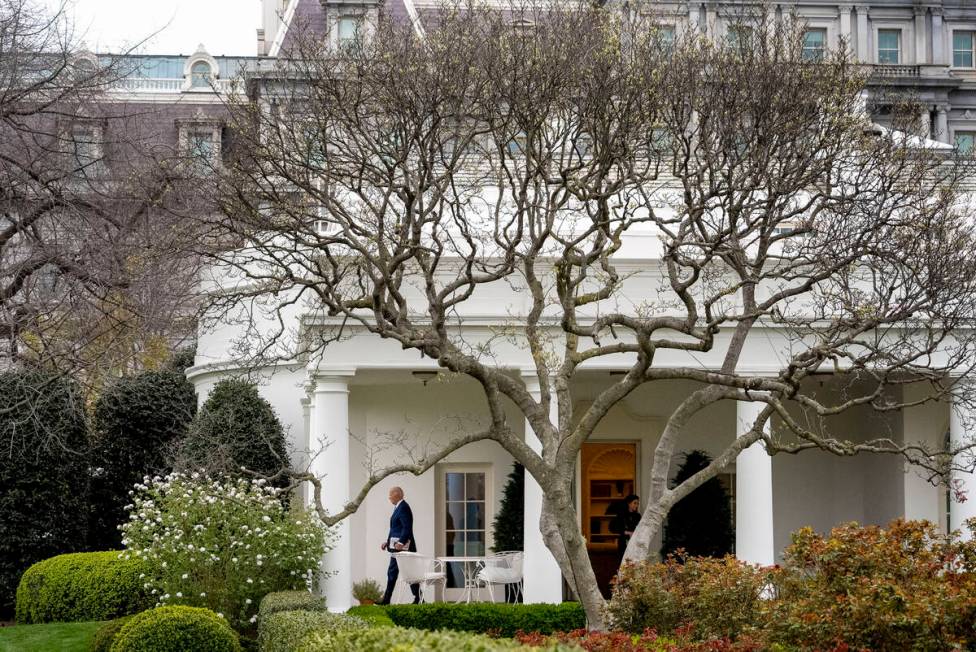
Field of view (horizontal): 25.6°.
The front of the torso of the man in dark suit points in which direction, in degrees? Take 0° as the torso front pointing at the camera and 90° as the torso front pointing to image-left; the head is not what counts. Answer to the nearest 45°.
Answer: approximately 90°

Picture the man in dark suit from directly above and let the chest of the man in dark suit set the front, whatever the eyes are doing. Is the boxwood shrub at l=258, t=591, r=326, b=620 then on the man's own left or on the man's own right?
on the man's own left

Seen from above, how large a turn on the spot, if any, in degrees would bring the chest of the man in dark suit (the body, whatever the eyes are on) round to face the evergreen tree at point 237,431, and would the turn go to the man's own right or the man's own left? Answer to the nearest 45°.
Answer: approximately 45° to the man's own right

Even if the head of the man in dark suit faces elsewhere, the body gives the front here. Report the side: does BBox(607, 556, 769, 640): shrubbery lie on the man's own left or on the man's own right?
on the man's own left

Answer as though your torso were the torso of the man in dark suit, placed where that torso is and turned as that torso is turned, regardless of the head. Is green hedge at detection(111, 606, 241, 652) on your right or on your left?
on your left

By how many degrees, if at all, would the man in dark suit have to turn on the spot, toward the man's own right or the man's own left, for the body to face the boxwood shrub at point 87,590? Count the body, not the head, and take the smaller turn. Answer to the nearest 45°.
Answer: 0° — they already face it

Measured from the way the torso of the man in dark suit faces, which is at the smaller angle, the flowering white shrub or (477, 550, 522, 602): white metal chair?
the flowering white shrub
